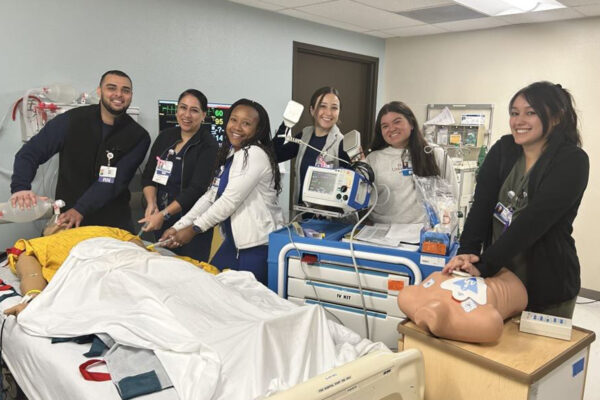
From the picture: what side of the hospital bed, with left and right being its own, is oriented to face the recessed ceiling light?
left

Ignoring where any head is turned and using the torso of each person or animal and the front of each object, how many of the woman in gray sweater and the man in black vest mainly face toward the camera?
2

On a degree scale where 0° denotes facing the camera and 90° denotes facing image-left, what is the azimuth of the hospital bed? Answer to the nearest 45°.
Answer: approximately 315°

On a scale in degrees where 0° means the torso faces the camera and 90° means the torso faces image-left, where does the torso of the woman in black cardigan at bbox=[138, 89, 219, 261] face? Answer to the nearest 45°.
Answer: approximately 45°

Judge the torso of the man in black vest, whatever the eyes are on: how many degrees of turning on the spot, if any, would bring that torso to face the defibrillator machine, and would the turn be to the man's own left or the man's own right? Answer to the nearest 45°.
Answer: approximately 45° to the man's own left

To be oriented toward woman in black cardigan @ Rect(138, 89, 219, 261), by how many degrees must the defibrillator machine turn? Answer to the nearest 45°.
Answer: approximately 90° to its right
